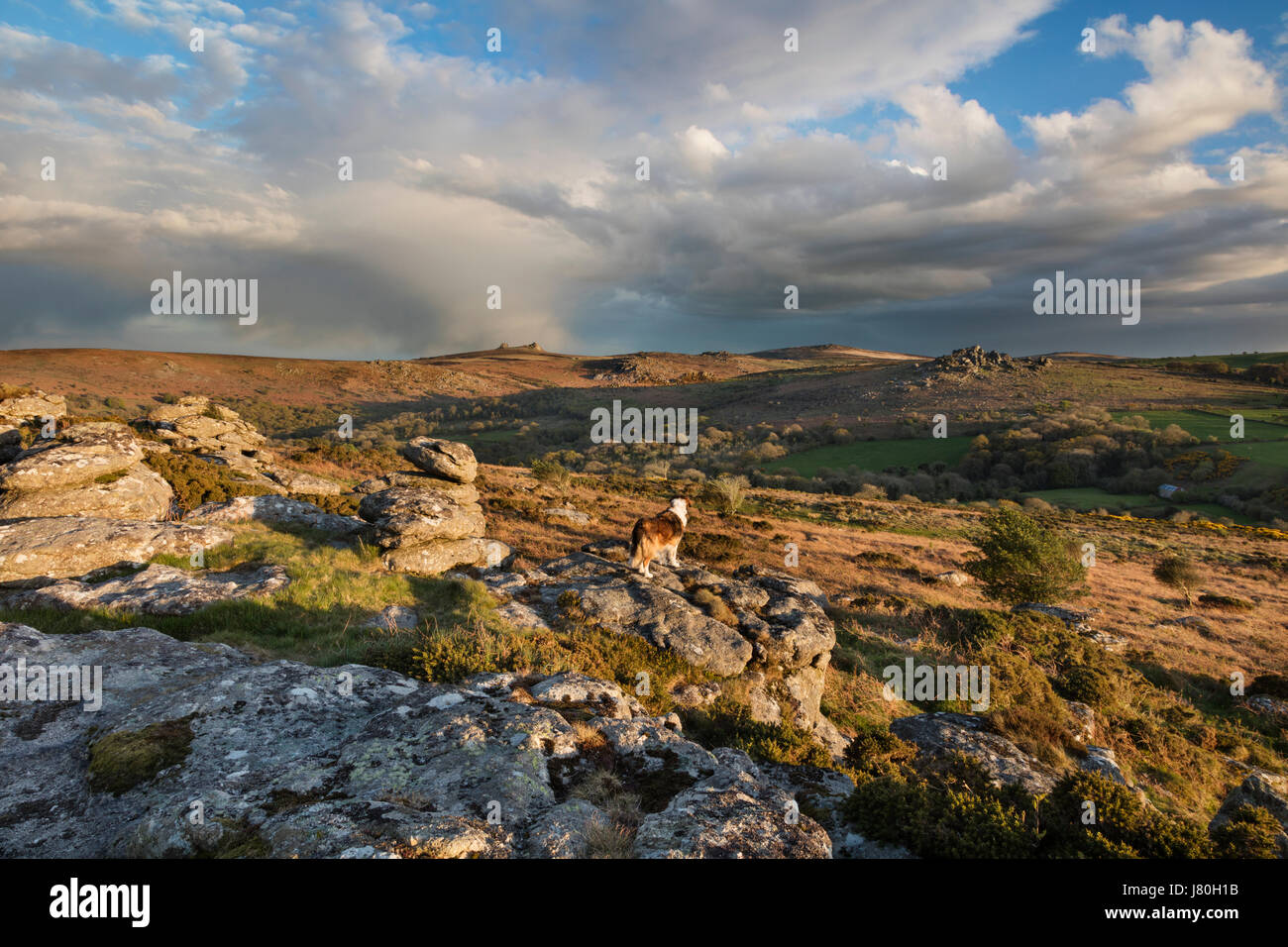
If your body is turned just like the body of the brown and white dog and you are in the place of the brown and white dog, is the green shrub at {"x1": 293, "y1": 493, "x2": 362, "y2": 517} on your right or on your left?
on your left

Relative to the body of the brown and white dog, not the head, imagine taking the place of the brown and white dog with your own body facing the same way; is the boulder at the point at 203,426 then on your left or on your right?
on your left

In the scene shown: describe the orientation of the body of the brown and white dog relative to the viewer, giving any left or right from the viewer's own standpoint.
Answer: facing away from the viewer and to the right of the viewer

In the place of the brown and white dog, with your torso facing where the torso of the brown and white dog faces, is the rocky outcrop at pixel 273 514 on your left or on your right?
on your left

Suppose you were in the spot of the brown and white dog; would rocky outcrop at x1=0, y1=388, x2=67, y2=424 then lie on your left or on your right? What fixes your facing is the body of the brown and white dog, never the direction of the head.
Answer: on your left

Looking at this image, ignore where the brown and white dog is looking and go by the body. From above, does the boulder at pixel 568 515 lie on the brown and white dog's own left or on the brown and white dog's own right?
on the brown and white dog's own left

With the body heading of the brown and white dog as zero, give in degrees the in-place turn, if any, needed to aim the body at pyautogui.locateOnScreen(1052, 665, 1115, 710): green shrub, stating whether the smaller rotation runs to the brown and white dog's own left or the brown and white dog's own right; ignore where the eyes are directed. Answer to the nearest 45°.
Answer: approximately 45° to the brown and white dog's own right

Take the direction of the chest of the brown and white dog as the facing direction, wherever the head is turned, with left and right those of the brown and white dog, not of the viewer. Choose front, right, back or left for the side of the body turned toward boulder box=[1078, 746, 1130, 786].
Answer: right

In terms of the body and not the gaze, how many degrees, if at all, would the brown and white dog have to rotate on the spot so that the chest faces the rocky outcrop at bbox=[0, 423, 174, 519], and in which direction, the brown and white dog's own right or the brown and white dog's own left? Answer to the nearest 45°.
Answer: approximately 135° to the brown and white dog's own left

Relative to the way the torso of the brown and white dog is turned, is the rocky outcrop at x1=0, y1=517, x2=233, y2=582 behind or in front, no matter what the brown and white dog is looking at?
behind

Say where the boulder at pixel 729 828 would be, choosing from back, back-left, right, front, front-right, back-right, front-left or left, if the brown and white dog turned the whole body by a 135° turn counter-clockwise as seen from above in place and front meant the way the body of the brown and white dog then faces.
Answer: left
